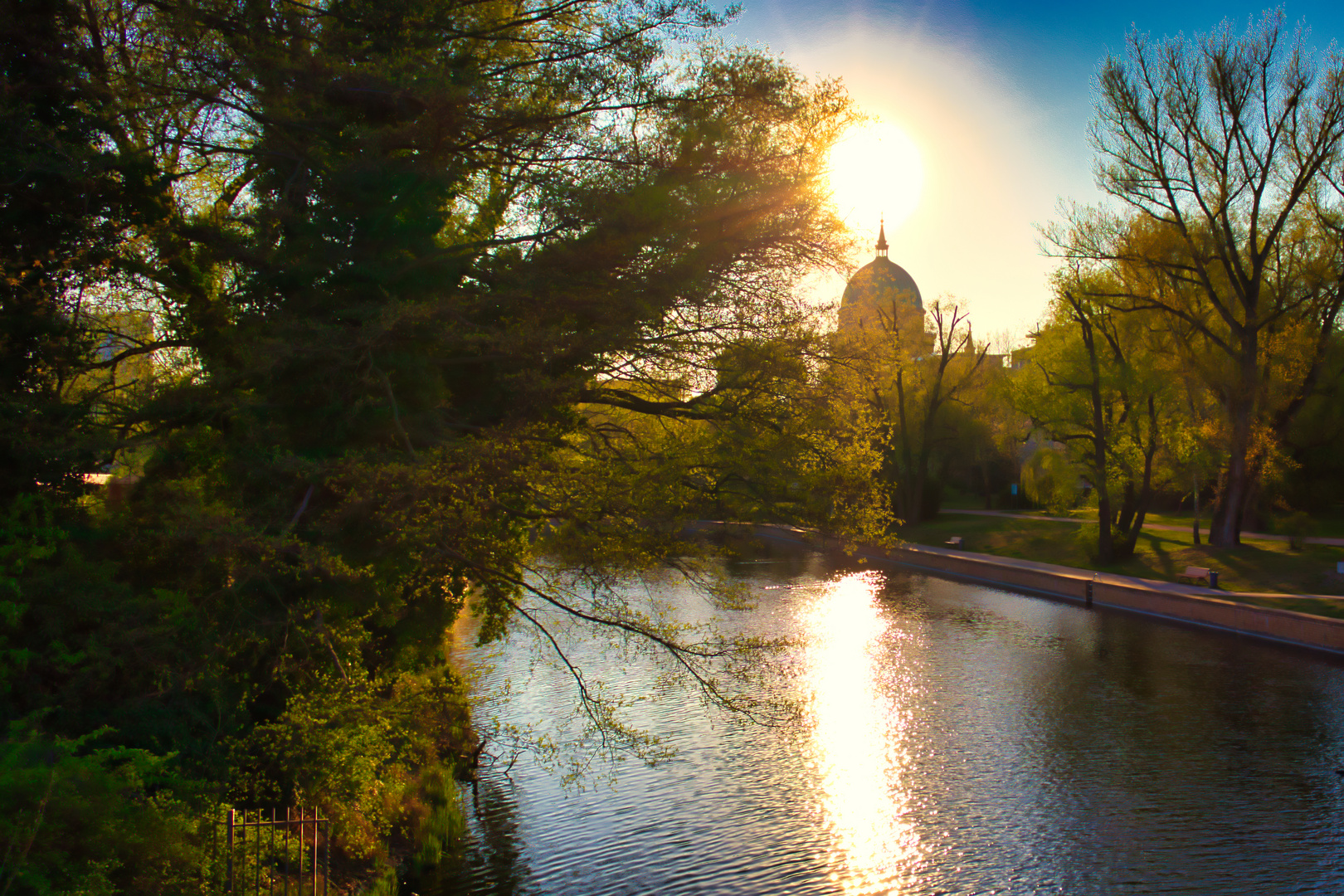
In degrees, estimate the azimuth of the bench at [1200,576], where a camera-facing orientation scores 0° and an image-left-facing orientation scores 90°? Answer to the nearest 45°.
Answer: approximately 45°

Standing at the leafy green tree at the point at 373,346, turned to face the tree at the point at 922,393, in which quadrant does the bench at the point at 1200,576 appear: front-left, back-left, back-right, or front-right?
front-right

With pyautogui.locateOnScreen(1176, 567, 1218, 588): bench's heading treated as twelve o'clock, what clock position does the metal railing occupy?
The metal railing is roughly at 11 o'clock from the bench.

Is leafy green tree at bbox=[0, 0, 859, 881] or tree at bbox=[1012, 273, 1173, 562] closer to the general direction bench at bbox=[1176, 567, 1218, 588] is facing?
the leafy green tree

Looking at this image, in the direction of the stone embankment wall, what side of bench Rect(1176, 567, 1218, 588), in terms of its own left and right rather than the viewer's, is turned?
front

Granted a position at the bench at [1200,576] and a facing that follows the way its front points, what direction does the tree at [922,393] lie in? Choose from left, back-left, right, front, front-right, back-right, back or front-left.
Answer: right

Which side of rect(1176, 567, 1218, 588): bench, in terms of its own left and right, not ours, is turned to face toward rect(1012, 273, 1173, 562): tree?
right
